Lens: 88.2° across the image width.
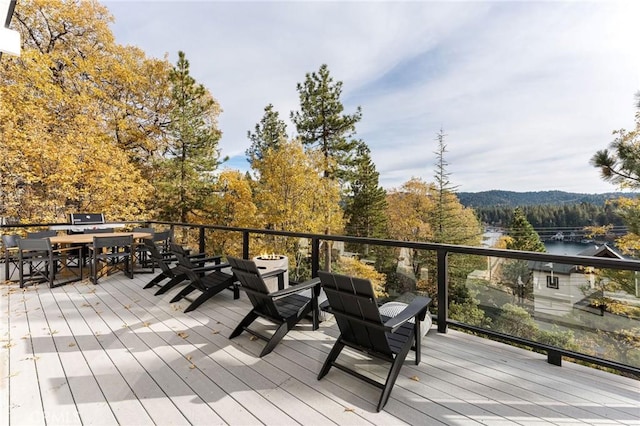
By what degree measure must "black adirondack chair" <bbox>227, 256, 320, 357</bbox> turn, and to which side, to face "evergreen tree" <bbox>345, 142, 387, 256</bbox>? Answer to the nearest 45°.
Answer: approximately 45° to its left

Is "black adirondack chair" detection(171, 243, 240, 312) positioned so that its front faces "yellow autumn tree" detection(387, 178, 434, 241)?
yes

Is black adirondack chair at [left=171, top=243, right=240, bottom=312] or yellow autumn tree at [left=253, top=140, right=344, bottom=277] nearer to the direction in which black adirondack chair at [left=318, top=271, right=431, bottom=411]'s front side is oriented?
the yellow autumn tree

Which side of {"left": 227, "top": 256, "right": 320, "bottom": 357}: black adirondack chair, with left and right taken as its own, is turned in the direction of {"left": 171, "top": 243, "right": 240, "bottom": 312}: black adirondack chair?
left

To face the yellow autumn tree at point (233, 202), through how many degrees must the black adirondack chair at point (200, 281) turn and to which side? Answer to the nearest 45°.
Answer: approximately 45° to its left

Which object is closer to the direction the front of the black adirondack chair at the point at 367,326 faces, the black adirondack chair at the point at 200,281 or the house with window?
the house with window

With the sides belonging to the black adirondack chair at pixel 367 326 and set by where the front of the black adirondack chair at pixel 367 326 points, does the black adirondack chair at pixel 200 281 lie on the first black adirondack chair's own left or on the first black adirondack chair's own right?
on the first black adirondack chair's own left

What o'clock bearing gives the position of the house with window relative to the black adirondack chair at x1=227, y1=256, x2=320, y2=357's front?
The house with window is roughly at 1 o'clock from the black adirondack chair.

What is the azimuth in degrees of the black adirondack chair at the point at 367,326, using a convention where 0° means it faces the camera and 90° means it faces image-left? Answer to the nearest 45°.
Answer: approximately 225°

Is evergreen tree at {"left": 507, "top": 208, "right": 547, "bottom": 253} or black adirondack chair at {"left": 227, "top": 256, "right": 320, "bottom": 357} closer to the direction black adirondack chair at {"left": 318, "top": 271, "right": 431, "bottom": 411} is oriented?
the evergreen tree

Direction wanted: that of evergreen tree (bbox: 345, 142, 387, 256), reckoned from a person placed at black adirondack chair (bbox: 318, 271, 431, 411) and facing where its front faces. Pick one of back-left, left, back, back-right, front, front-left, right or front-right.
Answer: front-left

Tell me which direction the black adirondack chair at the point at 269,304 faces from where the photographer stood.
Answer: facing away from the viewer and to the right of the viewer
